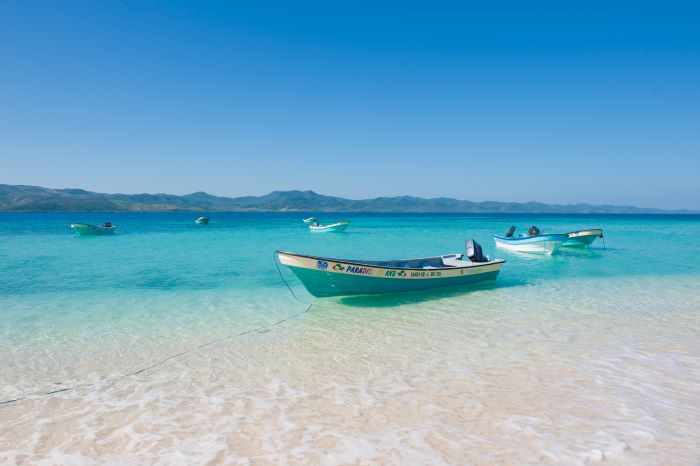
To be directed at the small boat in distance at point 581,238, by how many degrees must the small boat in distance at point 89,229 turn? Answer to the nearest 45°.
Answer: approximately 135° to its left

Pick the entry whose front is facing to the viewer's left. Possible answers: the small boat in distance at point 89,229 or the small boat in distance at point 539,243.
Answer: the small boat in distance at point 89,229

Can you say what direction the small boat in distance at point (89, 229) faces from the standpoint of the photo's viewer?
facing to the left of the viewer

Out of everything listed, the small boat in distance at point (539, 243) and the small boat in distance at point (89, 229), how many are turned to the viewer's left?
1

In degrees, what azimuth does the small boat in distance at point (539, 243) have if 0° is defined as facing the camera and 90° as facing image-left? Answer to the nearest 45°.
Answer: approximately 315°

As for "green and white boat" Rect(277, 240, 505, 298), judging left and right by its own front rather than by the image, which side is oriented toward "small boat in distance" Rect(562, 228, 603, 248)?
back

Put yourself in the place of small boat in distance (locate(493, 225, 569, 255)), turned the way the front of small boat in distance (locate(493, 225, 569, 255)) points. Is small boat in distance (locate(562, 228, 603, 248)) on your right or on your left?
on your left

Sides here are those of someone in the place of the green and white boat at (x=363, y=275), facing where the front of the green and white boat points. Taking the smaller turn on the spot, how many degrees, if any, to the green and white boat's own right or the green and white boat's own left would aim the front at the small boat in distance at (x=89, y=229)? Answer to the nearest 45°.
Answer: approximately 90° to the green and white boat's own right

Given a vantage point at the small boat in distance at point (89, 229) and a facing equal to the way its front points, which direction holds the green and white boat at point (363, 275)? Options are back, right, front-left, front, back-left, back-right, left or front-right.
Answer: left

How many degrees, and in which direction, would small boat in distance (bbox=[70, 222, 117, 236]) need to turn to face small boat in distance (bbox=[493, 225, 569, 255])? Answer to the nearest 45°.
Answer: approximately 135° to its left

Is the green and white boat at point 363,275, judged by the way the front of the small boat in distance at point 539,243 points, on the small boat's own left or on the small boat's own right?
on the small boat's own right
